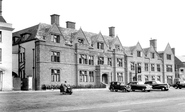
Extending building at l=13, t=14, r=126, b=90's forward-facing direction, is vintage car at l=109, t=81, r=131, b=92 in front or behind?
in front

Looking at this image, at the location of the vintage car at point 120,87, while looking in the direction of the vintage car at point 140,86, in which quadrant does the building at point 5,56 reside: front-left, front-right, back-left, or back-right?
back-left

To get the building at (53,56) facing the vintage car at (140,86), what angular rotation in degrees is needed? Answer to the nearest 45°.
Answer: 0° — it already faces it

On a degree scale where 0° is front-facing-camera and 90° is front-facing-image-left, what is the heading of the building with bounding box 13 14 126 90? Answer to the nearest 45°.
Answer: approximately 315°

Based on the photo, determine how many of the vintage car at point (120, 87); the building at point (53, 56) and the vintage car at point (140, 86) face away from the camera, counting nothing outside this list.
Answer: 0
